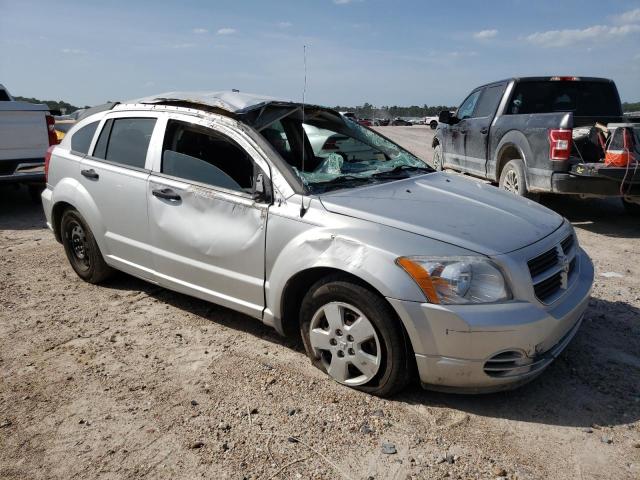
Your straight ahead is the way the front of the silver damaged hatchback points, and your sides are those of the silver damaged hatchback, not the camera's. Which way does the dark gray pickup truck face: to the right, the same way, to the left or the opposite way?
the opposite way

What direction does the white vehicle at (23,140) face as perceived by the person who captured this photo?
facing away from the viewer

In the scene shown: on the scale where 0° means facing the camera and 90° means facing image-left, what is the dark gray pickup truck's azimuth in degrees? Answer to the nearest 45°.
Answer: approximately 135°

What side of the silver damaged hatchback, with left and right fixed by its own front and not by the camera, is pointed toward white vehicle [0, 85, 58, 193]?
back

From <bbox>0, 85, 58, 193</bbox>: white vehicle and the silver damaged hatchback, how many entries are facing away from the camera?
1

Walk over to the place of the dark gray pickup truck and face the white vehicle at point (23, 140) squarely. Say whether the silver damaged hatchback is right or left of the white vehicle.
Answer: left

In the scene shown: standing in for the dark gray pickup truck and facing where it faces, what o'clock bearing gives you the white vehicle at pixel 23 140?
The white vehicle is roughly at 10 o'clock from the dark gray pickup truck.

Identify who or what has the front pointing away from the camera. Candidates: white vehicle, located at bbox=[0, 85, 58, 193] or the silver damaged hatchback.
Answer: the white vehicle

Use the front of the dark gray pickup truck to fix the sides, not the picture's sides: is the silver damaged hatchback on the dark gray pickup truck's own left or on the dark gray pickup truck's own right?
on the dark gray pickup truck's own left

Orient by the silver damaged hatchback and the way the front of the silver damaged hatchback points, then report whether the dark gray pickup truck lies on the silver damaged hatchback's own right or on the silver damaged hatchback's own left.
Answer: on the silver damaged hatchback's own left
